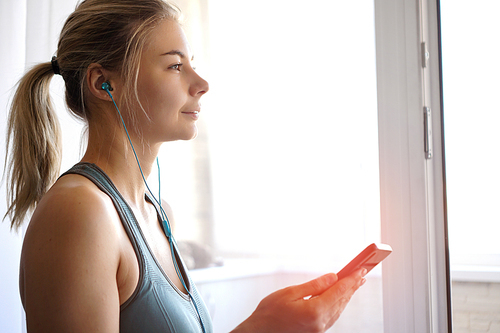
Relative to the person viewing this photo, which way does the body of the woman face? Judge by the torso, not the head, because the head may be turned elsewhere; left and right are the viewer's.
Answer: facing to the right of the viewer

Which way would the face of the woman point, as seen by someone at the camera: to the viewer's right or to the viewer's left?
to the viewer's right
